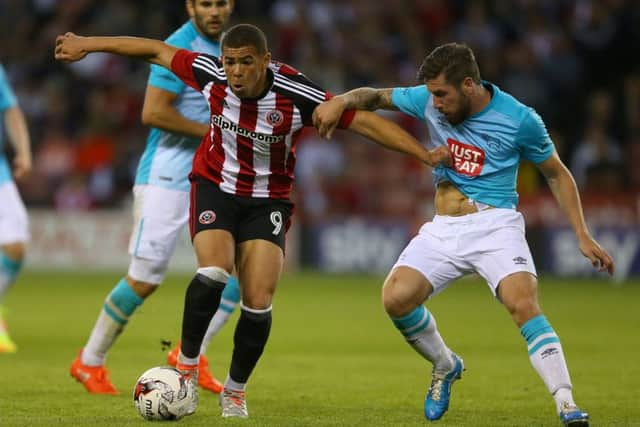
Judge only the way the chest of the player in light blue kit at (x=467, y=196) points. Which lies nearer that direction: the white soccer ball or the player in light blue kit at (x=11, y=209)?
the white soccer ball

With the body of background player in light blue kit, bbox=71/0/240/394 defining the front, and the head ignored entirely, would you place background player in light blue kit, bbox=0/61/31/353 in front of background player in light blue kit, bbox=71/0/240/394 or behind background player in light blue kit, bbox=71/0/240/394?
behind

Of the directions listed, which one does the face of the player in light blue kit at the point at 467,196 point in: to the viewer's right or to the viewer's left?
to the viewer's left
